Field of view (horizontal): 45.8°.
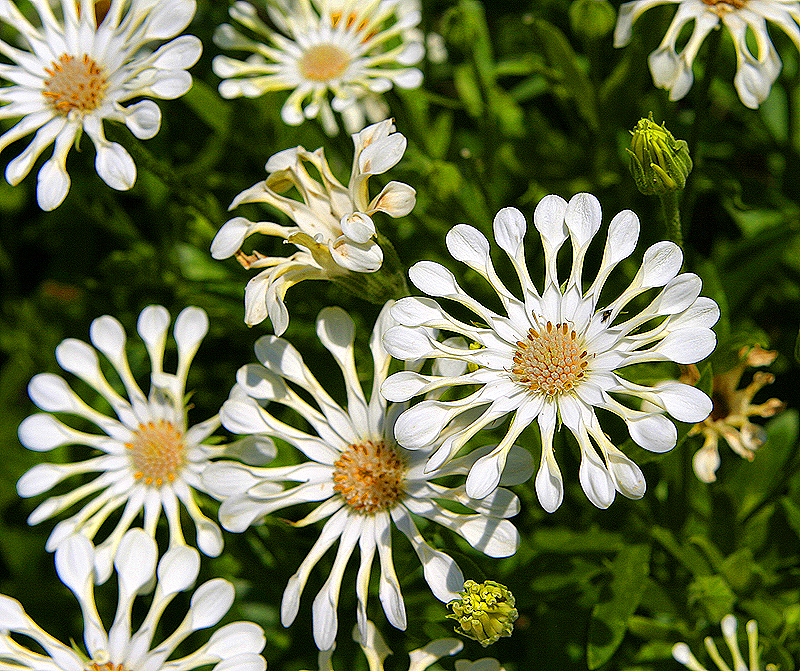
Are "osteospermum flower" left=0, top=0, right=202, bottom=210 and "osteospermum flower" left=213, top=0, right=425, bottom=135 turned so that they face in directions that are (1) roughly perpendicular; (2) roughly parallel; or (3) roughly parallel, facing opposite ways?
roughly parallel

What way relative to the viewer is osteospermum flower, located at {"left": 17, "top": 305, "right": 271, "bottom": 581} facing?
toward the camera

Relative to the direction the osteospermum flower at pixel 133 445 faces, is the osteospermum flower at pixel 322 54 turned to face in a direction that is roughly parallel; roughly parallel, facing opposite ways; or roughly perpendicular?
roughly parallel

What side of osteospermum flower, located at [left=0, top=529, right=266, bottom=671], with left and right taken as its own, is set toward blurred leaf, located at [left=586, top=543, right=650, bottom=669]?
left

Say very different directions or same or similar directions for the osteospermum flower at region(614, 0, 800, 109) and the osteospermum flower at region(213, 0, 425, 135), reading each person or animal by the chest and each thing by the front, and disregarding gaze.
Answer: same or similar directions

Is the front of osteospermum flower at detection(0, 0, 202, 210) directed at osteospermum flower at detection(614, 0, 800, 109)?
no

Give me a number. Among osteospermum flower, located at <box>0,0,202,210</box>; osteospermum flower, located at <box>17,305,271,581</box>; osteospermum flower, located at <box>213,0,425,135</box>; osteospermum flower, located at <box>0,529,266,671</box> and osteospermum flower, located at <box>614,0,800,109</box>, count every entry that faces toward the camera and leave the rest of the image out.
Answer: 5

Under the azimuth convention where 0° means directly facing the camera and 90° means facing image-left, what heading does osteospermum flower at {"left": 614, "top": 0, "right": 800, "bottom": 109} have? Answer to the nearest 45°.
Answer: approximately 0°

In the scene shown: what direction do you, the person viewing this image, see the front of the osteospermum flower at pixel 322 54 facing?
facing the viewer

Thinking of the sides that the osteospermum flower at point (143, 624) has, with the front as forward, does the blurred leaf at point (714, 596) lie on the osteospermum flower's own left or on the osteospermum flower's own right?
on the osteospermum flower's own left
